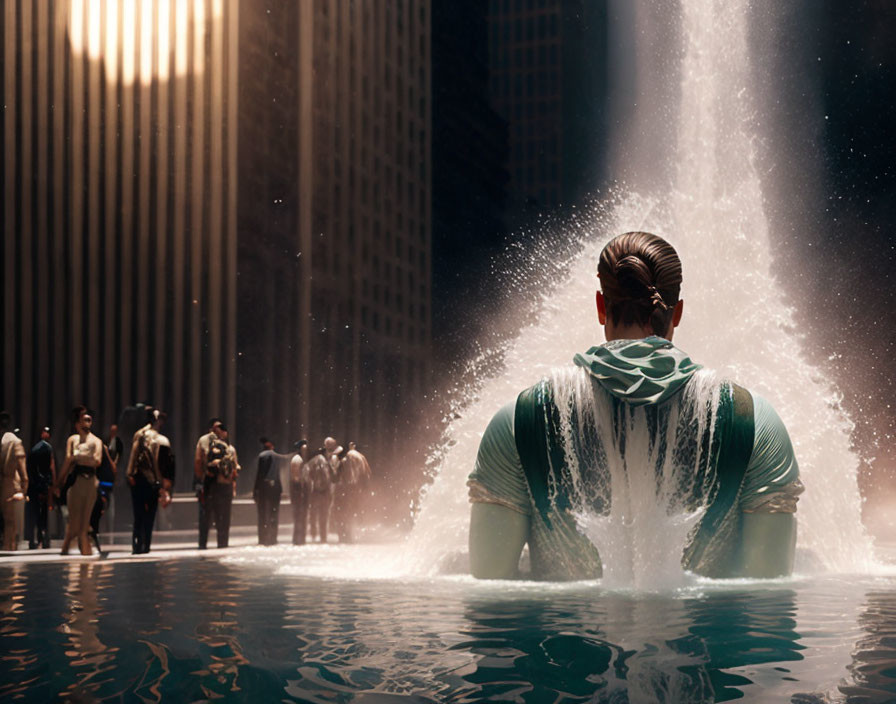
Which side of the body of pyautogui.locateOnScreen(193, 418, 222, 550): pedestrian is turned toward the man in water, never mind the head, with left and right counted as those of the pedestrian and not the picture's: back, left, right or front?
right

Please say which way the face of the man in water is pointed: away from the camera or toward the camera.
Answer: away from the camera

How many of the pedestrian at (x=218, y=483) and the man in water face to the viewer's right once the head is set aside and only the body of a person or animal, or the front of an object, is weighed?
0

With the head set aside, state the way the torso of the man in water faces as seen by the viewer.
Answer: away from the camera
